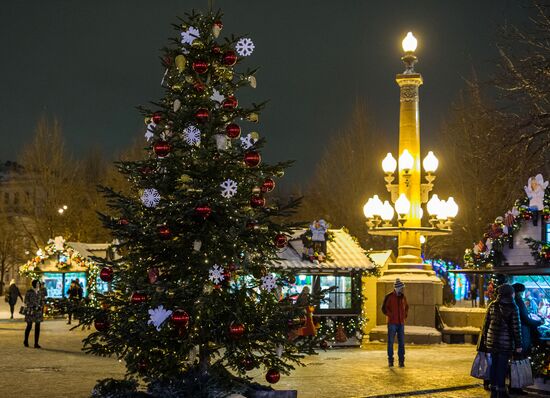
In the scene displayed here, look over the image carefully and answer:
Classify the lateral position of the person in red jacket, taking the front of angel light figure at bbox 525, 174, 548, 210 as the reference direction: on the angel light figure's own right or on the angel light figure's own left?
on the angel light figure's own right

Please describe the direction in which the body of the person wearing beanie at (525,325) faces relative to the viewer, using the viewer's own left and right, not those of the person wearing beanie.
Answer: facing to the right of the viewer

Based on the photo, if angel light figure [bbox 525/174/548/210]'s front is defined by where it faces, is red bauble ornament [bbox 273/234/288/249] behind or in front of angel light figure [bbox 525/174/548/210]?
in front
